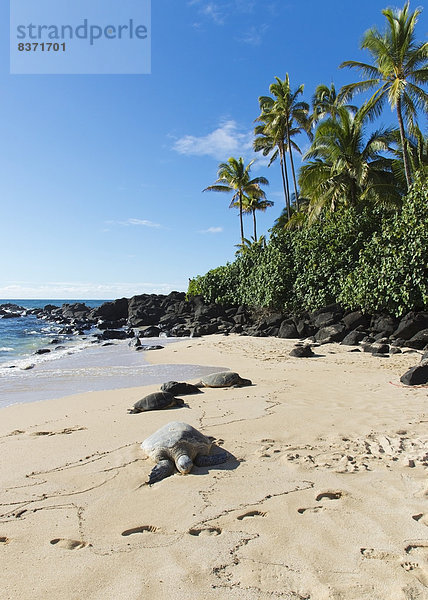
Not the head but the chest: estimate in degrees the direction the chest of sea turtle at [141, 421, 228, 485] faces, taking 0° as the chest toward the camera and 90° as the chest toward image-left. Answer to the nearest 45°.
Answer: approximately 0°

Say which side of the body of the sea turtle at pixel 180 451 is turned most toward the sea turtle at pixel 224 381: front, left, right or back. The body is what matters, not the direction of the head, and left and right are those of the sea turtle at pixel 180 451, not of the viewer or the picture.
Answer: back

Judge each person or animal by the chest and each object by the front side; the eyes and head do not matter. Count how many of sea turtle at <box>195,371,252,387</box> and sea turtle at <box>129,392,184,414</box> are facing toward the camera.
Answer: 0

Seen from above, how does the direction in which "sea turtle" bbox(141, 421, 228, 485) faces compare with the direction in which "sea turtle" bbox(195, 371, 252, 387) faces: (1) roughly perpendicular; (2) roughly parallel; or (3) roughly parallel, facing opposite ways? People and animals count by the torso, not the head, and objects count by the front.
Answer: roughly perpendicular

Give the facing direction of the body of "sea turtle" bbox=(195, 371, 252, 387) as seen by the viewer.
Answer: to the viewer's right

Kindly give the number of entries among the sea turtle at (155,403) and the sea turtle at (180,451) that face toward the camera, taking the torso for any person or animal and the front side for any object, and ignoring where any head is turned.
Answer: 1
